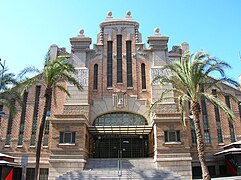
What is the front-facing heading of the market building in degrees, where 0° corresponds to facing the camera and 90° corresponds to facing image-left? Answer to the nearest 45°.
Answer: approximately 0°
